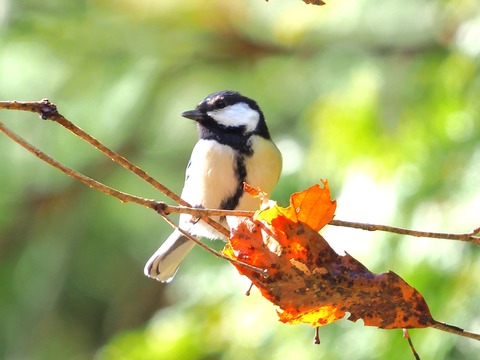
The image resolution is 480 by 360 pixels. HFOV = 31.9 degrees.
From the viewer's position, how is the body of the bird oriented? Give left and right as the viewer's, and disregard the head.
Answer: facing the viewer and to the right of the viewer
